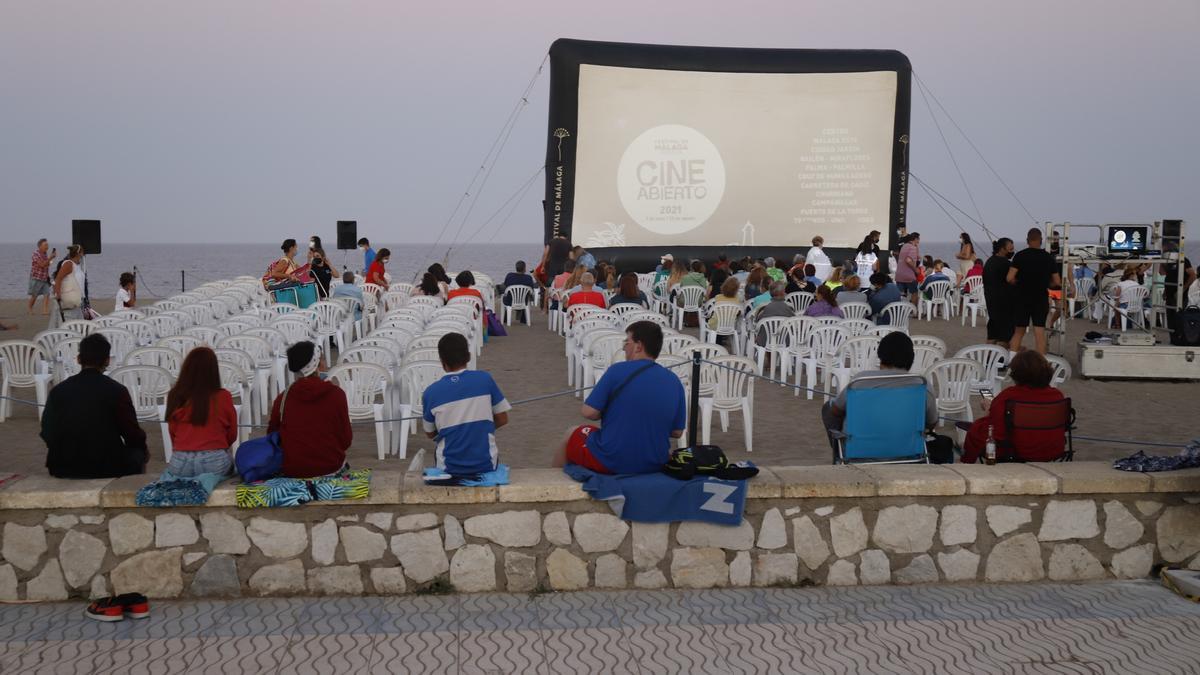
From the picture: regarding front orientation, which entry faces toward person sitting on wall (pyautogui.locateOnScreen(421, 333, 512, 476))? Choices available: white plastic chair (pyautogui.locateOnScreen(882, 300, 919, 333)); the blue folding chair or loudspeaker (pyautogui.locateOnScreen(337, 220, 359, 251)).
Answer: the loudspeaker

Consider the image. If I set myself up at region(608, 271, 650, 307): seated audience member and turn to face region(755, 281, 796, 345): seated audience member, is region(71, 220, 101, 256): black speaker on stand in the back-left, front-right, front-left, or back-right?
back-right

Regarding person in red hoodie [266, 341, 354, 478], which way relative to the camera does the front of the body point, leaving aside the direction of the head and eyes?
away from the camera

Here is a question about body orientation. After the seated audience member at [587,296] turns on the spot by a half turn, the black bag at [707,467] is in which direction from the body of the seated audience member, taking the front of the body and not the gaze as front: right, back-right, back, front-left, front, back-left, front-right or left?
front

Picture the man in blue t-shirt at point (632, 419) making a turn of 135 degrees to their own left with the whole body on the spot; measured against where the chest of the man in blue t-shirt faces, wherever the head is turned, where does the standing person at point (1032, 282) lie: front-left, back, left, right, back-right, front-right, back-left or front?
back-left

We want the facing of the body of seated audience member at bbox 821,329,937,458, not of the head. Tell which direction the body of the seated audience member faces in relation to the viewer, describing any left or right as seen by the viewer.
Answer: facing away from the viewer

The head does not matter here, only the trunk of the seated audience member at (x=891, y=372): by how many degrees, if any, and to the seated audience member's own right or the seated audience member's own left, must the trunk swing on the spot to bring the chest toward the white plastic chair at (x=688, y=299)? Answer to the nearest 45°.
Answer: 0° — they already face it

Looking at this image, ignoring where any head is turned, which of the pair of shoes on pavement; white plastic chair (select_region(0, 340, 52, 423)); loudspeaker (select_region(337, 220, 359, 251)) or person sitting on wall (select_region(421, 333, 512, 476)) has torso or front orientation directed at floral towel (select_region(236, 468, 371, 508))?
the loudspeaker

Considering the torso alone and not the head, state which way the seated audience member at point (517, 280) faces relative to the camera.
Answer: away from the camera

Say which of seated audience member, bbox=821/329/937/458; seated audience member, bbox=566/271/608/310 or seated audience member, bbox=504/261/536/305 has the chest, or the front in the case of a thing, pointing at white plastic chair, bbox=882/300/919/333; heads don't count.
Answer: seated audience member, bbox=821/329/937/458

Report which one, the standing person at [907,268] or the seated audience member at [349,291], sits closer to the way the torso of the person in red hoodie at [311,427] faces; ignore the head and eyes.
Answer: the seated audience member

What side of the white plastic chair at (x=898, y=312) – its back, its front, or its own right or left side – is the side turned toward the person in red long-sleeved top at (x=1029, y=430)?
back

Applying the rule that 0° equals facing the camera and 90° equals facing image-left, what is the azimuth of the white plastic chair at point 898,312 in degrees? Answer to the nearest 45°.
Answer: approximately 180°

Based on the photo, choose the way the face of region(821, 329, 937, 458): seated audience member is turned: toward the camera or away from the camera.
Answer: away from the camera

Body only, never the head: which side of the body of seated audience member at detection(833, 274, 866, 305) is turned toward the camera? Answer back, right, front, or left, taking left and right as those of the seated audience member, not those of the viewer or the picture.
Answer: back

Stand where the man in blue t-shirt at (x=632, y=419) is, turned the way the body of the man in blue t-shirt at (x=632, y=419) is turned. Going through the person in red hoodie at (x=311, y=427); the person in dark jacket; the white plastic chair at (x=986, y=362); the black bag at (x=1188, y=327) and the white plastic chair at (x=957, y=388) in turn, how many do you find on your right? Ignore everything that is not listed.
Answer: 3
